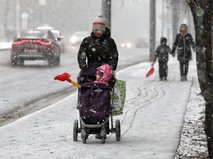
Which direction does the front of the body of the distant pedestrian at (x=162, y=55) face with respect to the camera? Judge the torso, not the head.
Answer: toward the camera

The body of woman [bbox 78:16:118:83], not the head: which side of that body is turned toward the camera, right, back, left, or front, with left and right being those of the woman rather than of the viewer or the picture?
front

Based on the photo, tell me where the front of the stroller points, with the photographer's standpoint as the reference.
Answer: facing the viewer

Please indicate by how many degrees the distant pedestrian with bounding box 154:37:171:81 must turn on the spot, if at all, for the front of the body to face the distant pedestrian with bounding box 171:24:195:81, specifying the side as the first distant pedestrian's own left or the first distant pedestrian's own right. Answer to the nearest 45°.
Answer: approximately 45° to the first distant pedestrian's own left

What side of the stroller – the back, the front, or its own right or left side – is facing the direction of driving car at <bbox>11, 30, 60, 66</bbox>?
back

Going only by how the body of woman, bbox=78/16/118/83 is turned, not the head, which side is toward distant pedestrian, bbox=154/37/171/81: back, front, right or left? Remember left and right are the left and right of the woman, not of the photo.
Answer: back

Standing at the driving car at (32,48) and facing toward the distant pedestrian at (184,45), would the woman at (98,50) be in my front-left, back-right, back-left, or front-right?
front-right

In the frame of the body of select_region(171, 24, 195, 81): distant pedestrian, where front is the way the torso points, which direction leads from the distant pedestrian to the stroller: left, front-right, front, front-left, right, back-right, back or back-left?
front

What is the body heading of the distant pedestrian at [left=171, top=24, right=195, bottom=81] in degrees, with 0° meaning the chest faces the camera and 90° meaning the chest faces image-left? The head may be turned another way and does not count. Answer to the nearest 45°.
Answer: approximately 0°

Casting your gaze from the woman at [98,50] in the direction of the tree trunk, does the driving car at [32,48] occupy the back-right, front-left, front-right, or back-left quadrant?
back-left

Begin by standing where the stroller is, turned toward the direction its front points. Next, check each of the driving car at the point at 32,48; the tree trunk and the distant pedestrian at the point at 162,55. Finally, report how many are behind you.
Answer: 2
